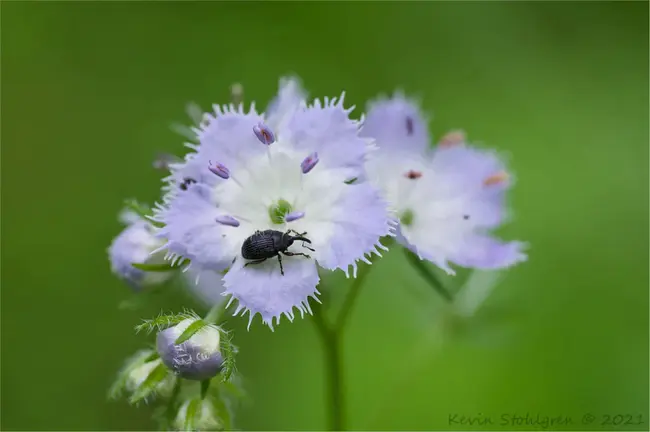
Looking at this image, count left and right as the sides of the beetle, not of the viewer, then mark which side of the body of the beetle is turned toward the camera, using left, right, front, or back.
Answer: right

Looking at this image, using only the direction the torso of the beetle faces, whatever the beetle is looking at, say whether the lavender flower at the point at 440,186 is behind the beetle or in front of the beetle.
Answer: in front
